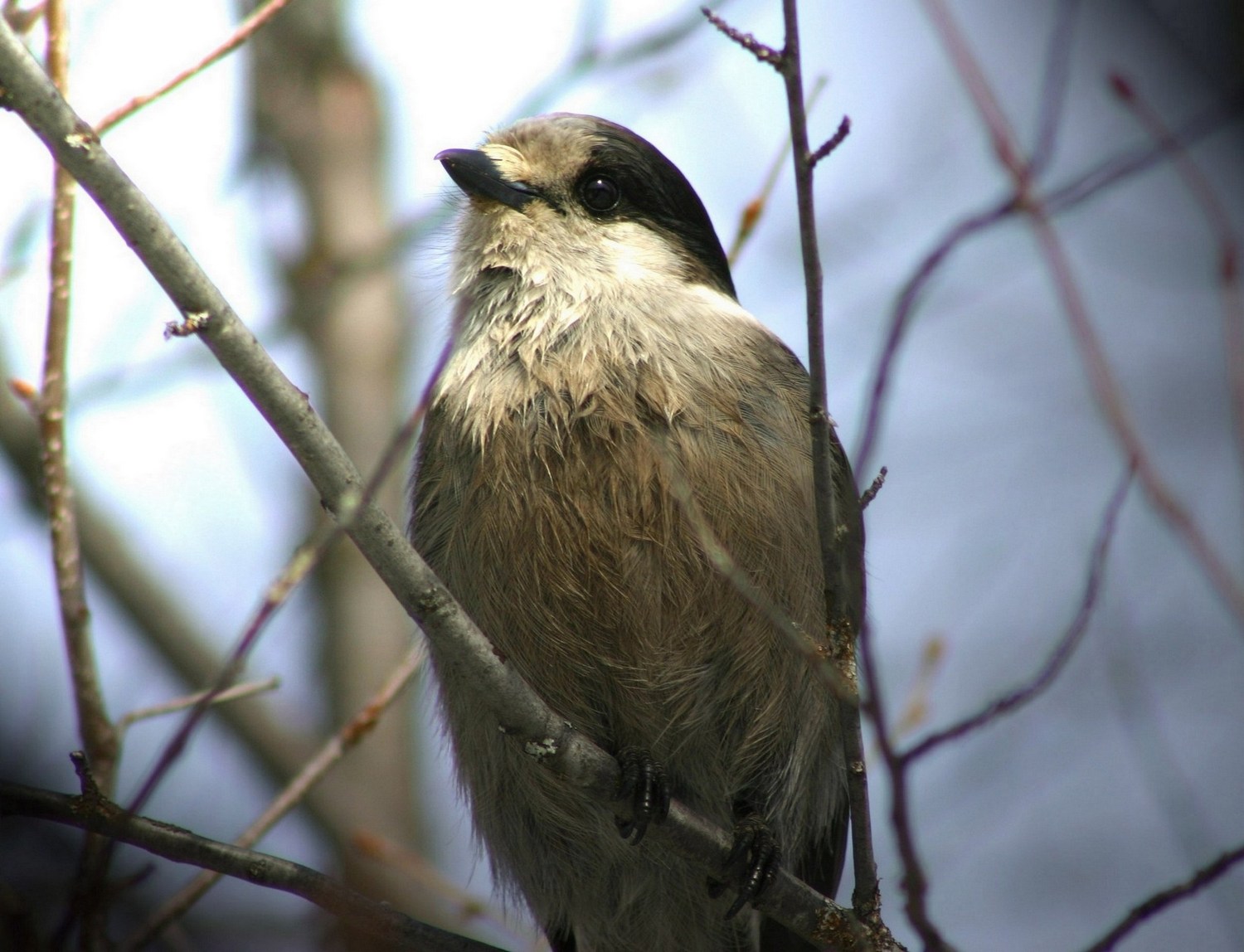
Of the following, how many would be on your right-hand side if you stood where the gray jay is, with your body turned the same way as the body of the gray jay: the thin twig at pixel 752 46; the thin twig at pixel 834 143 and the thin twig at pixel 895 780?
0

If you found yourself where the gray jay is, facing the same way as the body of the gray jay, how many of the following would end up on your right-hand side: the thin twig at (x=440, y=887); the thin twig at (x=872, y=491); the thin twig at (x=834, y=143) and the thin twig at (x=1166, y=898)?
1

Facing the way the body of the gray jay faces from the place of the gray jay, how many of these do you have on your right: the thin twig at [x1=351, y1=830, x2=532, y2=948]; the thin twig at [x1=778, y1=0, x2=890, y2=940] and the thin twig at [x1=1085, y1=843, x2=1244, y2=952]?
1

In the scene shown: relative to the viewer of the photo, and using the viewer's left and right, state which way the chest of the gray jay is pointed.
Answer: facing the viewer and to the left of the viewer

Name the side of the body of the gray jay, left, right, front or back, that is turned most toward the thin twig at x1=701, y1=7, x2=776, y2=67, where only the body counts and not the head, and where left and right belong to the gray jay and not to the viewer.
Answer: left

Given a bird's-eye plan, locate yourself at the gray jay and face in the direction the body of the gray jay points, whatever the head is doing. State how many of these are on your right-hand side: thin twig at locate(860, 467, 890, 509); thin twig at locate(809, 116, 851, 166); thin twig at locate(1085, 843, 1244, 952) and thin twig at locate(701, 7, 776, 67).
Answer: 0

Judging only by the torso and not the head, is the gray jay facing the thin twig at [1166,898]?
no

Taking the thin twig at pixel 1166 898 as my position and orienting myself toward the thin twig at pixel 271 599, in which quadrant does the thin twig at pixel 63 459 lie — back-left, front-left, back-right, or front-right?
front-right

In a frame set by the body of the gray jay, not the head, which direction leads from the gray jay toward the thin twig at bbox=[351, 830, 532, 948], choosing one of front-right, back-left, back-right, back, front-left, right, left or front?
right

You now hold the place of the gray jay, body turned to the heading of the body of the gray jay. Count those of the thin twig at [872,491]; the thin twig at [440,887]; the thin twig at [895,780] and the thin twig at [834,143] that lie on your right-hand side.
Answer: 1

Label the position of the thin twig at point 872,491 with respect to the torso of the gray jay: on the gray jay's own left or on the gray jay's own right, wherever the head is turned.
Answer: on the gray jay's own left

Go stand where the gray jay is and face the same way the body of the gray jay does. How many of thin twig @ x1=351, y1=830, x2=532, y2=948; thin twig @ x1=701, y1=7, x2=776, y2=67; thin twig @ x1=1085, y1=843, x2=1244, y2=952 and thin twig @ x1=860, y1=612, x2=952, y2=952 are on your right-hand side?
1
